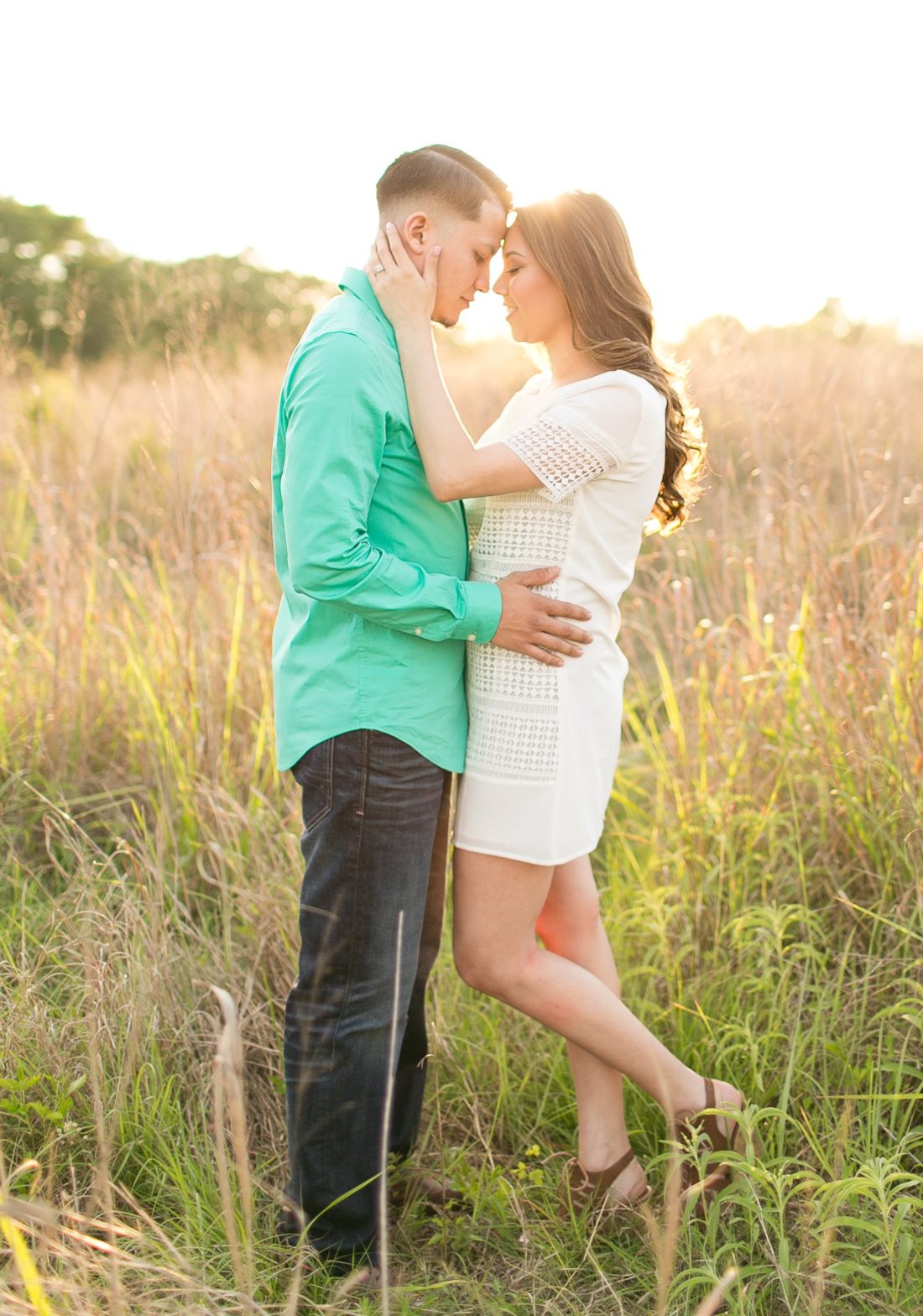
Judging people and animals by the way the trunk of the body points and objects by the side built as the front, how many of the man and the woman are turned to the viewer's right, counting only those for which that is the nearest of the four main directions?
1

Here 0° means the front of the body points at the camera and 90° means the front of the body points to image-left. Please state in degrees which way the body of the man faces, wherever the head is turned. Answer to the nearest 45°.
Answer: approximately 270°

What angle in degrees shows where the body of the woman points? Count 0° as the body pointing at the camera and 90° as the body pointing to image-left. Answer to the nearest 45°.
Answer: approximately 90°

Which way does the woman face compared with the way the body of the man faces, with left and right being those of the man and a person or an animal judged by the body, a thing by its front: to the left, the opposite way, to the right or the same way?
the opposite way

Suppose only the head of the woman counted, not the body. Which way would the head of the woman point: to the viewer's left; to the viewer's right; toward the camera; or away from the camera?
to the viewer's left
